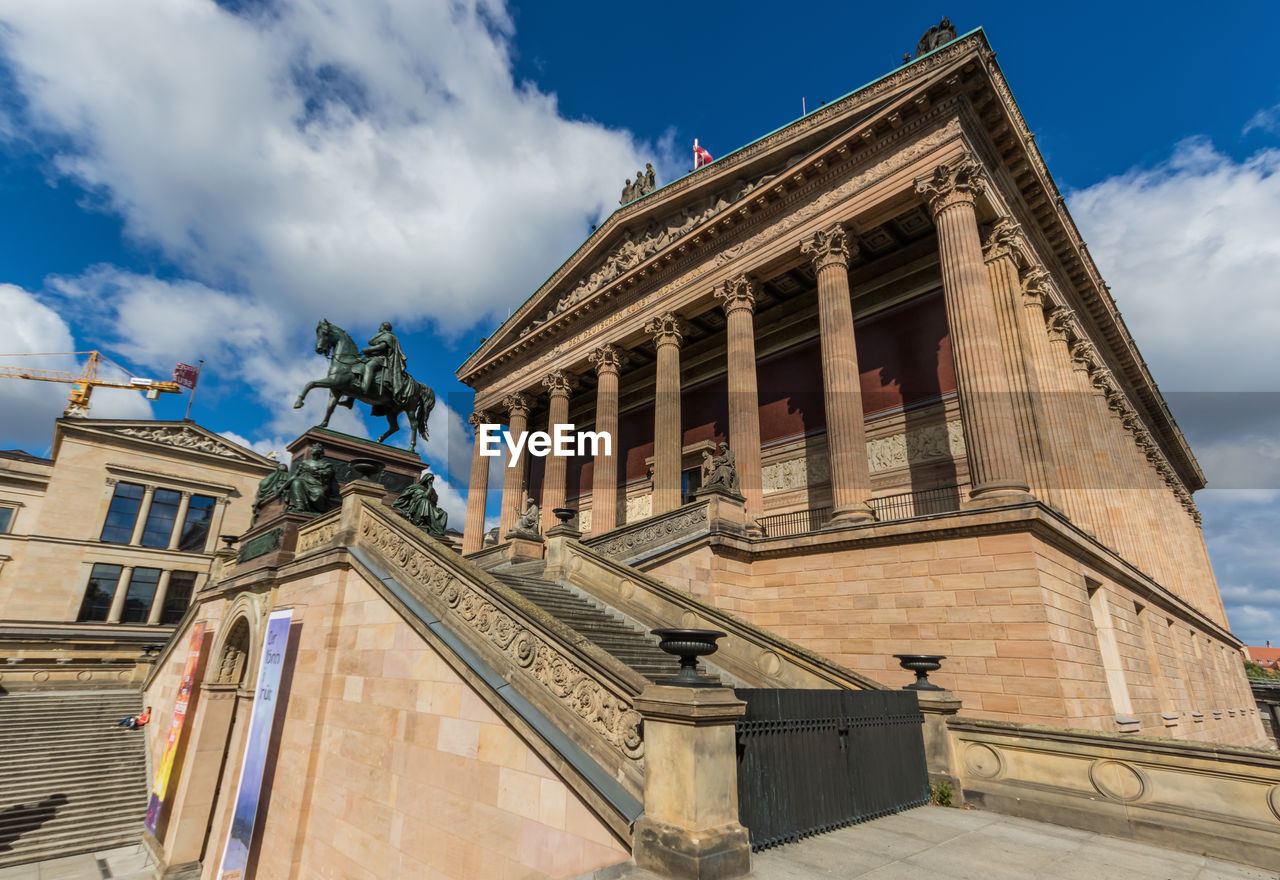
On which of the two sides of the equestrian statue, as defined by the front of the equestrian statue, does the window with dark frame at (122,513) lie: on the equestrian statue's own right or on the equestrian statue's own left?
on the equestrian statue's own right

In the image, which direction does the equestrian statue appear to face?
to the viewer's left

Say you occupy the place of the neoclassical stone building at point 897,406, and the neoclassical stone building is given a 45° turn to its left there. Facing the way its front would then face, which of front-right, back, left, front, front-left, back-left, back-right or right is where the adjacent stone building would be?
right

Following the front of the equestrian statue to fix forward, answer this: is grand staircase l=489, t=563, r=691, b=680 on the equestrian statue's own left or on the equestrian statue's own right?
on the equestrian statue's own left

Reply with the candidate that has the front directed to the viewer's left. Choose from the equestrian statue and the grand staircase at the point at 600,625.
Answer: the equestrian statue

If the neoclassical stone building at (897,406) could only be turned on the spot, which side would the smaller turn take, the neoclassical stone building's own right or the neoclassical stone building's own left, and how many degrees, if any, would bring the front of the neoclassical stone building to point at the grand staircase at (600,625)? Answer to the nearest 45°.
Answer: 0° — it already faces it

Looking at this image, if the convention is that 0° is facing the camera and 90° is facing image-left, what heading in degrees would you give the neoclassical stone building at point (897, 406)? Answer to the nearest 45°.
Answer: approximately 45°

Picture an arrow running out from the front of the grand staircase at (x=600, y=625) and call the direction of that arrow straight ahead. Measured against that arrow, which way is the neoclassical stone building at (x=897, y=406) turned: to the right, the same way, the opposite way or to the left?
to the right

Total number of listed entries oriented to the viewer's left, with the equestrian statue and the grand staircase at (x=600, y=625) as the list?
1

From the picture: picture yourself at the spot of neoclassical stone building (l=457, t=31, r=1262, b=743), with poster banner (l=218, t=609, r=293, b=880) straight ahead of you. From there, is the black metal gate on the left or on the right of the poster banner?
left
